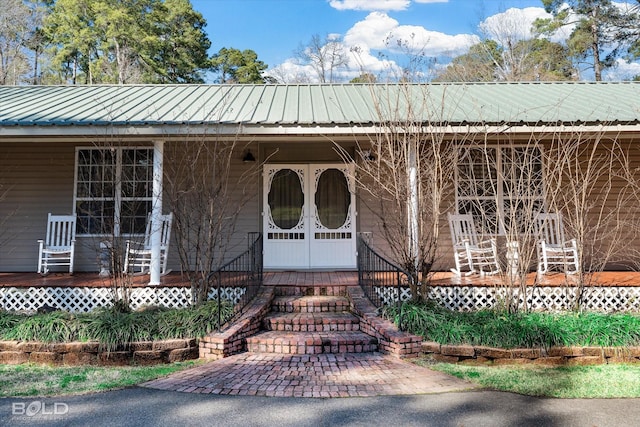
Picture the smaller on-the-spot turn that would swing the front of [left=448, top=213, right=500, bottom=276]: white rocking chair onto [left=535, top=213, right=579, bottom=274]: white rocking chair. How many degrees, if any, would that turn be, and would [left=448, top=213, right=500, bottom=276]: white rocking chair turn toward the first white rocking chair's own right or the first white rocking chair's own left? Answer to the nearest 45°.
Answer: approximately 45° to the first white rocking chair's own left

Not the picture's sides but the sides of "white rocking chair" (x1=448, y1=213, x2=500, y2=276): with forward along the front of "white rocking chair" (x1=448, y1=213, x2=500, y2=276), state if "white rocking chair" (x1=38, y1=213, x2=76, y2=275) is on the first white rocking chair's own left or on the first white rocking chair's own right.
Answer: on the first white rocking chair's own right

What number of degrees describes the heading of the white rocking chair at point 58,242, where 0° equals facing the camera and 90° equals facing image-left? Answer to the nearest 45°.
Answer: approximately 0°

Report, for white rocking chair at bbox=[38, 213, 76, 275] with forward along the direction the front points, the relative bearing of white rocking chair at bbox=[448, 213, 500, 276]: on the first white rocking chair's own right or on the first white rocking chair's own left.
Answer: on the first white rocking chair's own left

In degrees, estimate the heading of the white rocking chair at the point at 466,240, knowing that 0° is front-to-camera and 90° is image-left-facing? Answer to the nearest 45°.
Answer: approximately 315°

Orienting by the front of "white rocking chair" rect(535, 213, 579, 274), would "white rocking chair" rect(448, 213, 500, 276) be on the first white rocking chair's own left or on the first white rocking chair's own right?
on the first white rocking chair's own right
